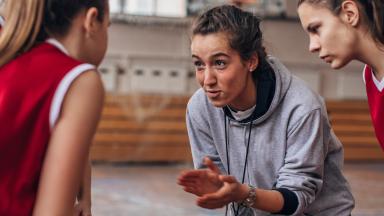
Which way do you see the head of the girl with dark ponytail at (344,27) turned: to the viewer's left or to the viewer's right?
to the viewer's left

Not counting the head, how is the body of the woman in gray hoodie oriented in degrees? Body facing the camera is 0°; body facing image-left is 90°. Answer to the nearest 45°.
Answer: approximately 45°

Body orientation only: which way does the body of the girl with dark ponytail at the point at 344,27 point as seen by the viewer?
to the viewer's left

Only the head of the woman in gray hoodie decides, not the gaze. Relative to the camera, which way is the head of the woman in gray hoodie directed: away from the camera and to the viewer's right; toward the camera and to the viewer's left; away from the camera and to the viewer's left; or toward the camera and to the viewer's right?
toward the camera and to the viewer's left

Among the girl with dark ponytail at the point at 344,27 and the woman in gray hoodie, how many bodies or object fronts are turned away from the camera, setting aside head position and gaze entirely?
0
